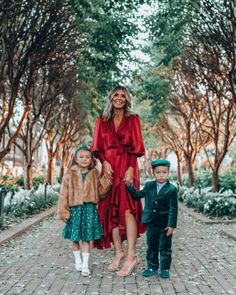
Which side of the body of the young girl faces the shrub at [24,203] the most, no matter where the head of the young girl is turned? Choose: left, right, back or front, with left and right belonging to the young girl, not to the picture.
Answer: back

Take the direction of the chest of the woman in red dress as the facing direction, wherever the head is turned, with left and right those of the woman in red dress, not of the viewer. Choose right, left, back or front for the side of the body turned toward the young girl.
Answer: right

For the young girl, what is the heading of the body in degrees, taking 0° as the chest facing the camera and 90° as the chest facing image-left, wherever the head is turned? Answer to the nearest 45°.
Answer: approximately 0°

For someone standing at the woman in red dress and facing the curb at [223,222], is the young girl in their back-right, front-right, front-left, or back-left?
back-left

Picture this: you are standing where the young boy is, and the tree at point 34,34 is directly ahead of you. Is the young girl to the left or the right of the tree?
left

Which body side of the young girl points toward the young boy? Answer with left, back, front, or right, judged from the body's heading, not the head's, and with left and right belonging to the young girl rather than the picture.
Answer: left
